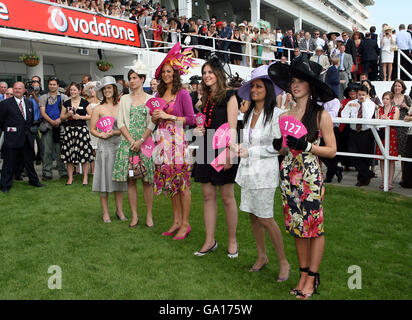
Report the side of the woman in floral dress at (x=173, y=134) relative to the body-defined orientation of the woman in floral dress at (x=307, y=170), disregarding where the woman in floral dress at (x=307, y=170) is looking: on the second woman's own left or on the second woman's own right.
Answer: on the second woman's own right

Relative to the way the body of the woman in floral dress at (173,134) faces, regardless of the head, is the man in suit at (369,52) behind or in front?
behind

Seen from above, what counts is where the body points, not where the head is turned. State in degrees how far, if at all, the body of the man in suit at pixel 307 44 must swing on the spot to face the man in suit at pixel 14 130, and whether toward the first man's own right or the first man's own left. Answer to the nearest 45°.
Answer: approximately 45° to the first man's own right

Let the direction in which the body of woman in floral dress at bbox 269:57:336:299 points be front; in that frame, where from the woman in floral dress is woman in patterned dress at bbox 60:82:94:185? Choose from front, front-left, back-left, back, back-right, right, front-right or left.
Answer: right

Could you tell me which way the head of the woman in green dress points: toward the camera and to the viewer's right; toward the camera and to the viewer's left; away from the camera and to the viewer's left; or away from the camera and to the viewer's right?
toward the camera and to the viewer's left

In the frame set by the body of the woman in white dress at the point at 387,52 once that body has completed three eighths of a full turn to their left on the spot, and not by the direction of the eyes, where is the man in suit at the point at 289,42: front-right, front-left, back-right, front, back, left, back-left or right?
left

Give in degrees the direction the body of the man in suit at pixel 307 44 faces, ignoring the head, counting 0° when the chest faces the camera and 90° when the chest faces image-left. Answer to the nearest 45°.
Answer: approximately 0°
